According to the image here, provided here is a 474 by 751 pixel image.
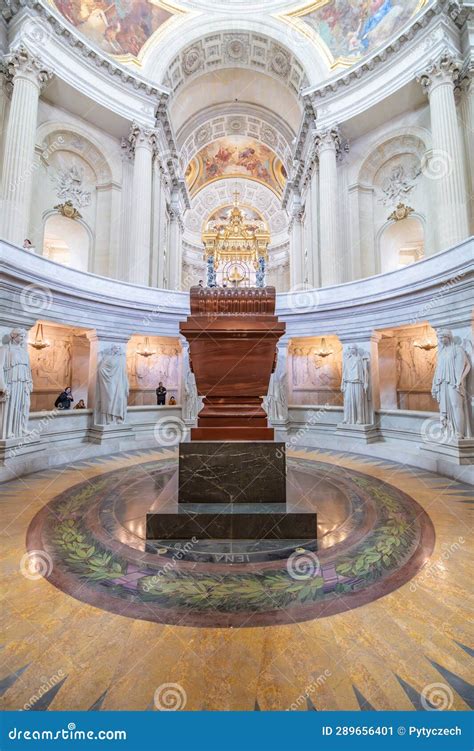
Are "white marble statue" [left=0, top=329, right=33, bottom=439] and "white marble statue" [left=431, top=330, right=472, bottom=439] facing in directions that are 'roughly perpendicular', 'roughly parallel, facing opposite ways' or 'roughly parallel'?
roughly parallel, facing opposite ways

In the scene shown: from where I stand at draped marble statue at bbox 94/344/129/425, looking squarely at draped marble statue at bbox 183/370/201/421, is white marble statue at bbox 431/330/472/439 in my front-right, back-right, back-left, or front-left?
front-right

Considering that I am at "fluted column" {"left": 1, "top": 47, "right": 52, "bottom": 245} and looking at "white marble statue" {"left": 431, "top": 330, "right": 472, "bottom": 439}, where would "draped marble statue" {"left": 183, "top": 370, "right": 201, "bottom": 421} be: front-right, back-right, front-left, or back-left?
front-left

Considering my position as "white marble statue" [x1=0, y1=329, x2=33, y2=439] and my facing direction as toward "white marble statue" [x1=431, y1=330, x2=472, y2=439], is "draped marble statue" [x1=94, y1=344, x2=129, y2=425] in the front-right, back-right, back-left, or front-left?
front-left

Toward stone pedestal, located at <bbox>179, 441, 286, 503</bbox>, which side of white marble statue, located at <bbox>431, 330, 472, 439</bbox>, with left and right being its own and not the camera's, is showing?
front

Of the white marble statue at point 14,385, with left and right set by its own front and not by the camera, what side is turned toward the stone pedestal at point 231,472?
front

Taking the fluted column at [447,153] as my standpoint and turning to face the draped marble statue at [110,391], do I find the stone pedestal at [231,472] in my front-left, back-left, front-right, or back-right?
front-left

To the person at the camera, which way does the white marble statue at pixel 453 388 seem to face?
facing the viewer and to the left of the viewer

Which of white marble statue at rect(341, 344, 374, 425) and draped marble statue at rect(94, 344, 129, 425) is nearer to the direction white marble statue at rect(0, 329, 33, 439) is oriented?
the white marble statue
